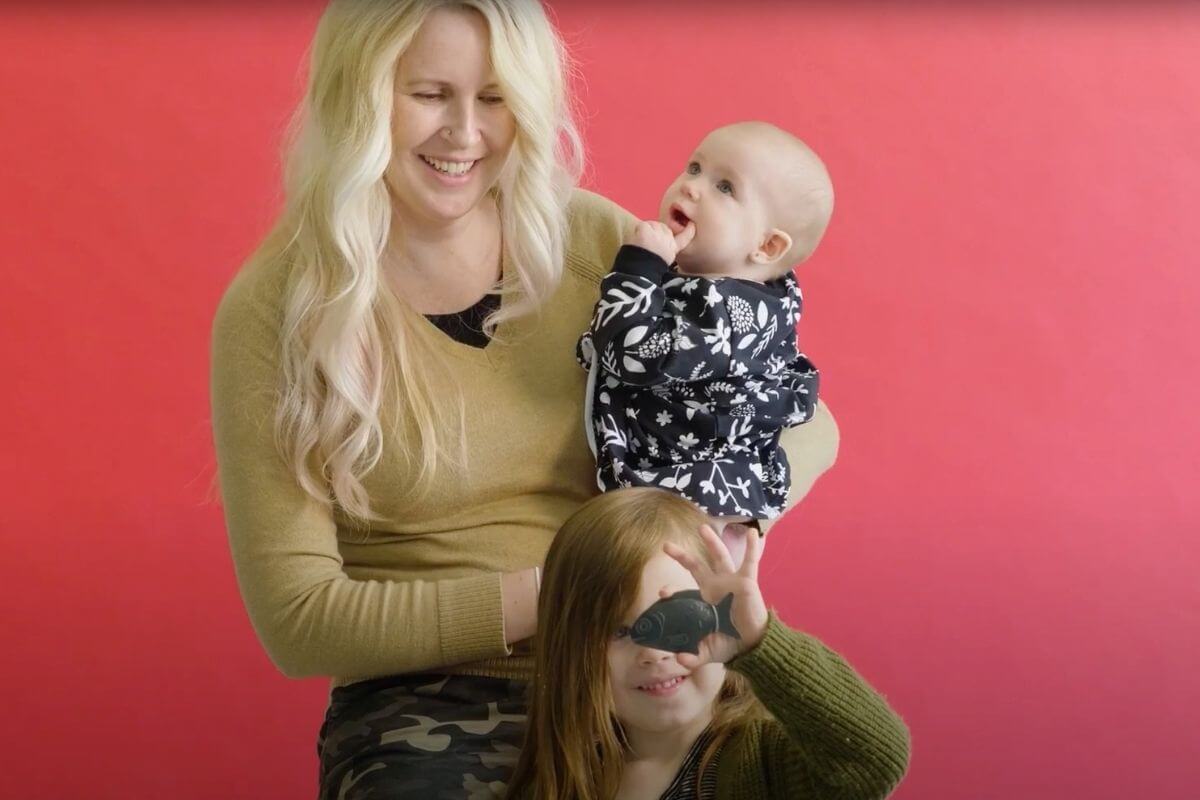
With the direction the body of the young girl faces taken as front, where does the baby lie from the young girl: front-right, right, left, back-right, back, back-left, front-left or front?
back

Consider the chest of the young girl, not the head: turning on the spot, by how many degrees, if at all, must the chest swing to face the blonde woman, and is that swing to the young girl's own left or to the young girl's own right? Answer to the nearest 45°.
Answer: approximately 135° to the young girl's own right

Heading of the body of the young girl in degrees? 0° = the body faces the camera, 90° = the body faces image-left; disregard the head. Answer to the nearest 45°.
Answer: approximately 0°
